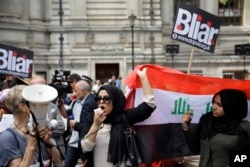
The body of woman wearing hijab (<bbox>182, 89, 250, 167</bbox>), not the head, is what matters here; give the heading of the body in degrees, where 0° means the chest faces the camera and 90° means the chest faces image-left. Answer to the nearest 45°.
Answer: approximately 45°

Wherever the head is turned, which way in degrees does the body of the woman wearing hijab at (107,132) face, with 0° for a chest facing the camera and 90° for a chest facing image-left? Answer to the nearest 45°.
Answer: approximately 45°

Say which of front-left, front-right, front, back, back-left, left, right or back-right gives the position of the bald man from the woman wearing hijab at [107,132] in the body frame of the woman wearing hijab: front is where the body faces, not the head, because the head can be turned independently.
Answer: back-right

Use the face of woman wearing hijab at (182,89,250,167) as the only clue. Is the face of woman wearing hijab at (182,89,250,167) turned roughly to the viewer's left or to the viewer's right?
to the viewer's left

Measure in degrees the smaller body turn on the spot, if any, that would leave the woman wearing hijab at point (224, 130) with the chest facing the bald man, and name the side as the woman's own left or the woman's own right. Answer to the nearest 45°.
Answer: approximately 90° to the woman's own right
